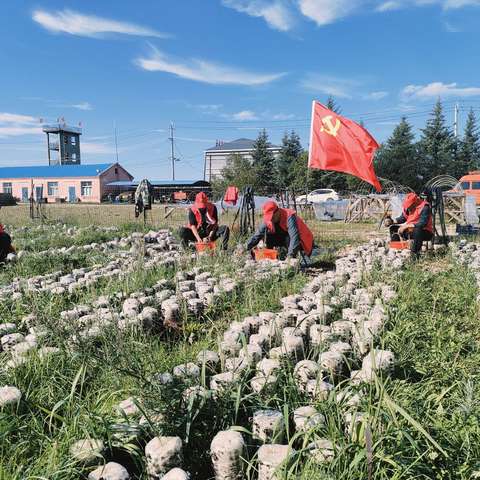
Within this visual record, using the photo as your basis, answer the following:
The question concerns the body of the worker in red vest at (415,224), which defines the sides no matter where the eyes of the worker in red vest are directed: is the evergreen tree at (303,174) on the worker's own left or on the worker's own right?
on the worker's own right

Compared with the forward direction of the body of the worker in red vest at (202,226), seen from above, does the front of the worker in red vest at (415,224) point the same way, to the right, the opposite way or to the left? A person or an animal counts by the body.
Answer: to the right

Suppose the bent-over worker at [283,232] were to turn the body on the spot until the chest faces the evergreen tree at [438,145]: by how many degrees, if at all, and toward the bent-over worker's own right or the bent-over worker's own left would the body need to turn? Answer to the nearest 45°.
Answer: approximately 135° to the bent-over worker's own right

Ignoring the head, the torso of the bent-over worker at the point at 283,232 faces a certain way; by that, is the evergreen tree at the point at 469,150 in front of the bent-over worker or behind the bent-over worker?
behind

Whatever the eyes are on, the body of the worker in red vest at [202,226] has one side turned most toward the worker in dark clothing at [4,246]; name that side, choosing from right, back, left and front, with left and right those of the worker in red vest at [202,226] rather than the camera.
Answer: right

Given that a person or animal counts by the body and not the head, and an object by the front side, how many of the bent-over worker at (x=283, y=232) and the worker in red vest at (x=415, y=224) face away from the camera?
0

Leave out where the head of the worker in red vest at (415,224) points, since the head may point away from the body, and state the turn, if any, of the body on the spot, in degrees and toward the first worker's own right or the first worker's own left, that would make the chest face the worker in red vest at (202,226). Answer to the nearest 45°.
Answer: approximately 45° to the first worker's own right

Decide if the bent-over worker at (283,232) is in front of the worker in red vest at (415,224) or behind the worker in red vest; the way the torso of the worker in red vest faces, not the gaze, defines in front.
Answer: in front

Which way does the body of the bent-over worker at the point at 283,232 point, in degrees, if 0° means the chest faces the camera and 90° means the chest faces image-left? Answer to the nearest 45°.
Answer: approximately 45°

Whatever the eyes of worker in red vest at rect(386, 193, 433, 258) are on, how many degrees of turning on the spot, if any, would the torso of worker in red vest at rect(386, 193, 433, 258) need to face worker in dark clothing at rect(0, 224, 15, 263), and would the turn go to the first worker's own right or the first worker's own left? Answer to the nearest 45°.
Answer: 0° — they already face them

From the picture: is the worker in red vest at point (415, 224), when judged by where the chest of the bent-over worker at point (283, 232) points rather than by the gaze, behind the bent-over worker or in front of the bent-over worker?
behind
